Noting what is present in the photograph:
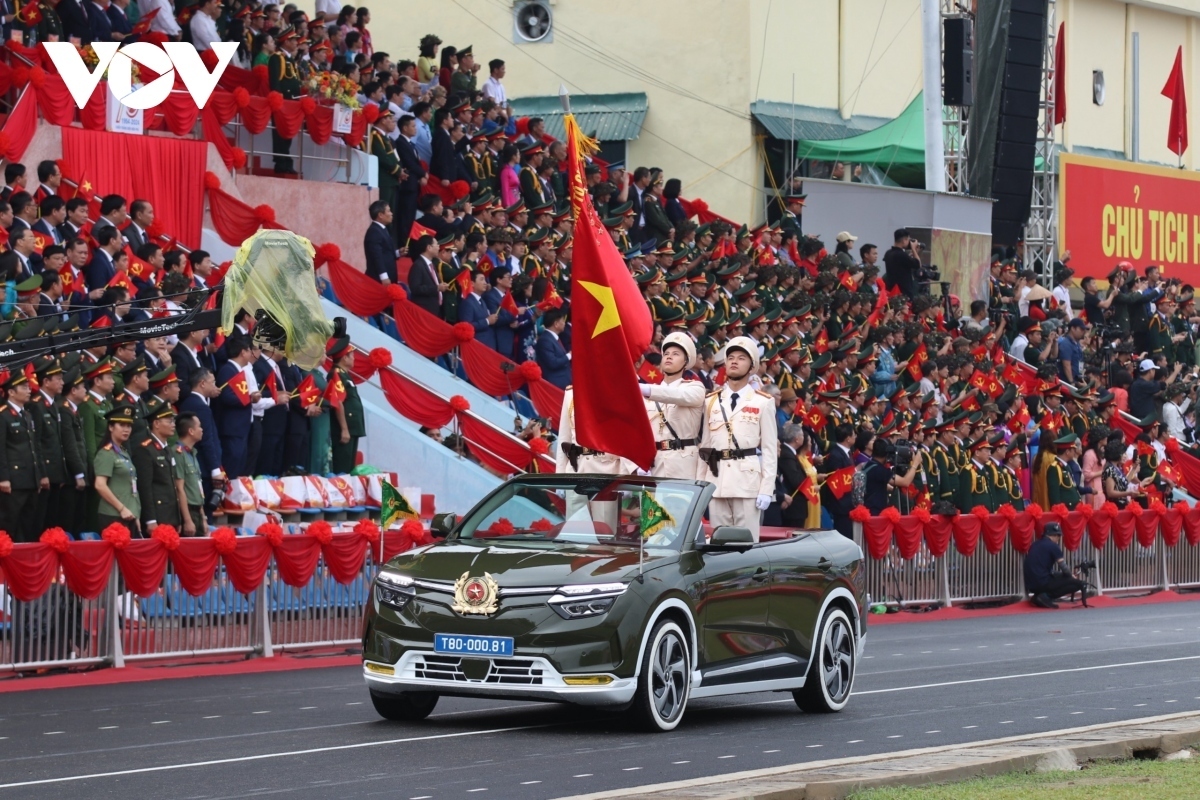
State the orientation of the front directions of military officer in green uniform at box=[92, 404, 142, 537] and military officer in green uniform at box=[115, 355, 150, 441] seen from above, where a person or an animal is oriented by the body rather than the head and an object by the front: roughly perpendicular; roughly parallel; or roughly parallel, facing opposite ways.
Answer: roughly parallel

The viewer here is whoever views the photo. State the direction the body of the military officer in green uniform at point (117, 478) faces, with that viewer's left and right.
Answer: facing the viewer and to the right of the viewer

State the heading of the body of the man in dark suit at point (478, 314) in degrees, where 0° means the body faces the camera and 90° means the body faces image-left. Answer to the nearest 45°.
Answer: approximately 315°

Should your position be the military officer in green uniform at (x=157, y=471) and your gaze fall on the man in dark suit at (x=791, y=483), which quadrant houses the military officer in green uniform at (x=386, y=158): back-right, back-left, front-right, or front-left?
front-left

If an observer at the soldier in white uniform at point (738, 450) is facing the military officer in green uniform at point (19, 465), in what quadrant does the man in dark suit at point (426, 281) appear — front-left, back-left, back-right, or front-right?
front-right

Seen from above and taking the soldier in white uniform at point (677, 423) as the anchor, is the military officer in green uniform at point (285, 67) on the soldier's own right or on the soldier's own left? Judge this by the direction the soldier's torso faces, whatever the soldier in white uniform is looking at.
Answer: on the soldier's own right

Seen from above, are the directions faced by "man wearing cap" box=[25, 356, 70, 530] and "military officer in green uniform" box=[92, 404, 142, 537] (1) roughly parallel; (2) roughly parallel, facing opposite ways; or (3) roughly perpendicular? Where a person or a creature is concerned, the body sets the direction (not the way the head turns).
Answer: roughly parallel

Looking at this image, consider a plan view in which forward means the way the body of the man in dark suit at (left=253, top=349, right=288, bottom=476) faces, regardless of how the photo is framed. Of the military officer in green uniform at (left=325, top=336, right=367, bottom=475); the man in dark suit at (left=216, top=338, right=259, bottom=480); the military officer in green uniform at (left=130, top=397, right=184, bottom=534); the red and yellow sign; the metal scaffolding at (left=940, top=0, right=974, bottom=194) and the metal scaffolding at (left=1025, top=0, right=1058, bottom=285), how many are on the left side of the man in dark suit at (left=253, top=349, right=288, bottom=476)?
4

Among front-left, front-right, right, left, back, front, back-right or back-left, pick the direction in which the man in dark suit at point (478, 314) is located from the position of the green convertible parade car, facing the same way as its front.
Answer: back-right

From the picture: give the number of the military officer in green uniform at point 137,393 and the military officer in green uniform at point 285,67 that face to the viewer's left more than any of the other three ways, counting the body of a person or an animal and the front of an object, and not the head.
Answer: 0

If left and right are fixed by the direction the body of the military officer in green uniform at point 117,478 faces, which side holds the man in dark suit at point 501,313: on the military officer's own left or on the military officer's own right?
on the military officer's own left

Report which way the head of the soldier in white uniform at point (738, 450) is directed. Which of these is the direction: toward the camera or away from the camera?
toward the camera

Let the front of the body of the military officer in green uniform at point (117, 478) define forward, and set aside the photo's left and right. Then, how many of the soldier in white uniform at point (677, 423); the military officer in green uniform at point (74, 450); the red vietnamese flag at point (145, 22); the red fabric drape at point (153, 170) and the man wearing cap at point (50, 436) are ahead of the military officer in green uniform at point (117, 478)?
1

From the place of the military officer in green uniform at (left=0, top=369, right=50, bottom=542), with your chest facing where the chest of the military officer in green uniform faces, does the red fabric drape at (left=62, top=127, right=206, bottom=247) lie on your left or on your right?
on your left

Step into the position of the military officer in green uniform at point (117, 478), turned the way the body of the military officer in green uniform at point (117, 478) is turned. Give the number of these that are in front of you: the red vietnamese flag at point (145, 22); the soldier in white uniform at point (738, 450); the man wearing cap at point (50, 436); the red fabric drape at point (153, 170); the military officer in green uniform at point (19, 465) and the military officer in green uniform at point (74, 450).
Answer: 1
